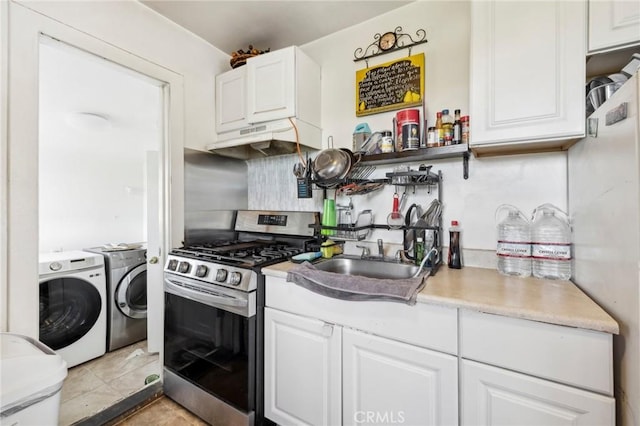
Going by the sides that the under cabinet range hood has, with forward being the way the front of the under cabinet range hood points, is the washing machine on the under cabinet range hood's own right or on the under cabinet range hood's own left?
on the under cabinet range hood's own right

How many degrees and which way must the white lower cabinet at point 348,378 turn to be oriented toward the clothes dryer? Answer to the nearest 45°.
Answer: approximately 90° to its right

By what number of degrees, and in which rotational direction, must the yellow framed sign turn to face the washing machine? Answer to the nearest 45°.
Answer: approximately 45° to its right

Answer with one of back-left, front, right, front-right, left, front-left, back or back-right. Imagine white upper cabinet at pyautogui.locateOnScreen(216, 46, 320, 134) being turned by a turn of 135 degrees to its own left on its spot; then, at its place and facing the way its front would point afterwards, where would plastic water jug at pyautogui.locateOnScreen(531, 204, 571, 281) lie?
front-right

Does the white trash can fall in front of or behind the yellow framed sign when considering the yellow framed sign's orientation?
in front

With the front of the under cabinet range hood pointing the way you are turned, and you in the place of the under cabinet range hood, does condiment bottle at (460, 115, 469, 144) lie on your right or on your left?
on your left

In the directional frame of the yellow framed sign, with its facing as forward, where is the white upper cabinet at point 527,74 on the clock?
The white upper cabinet is roughly at 9 o'clock from the yellow framed sign.

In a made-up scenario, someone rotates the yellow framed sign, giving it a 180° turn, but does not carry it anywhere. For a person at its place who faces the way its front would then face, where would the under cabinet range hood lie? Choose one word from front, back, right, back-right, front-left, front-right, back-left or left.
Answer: back-left

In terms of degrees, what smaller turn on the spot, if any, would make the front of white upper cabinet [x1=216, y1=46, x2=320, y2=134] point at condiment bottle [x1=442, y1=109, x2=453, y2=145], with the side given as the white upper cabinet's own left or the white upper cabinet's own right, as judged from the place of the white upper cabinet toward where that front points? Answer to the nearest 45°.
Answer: approximately 90° to the white upper cabinet's own left
